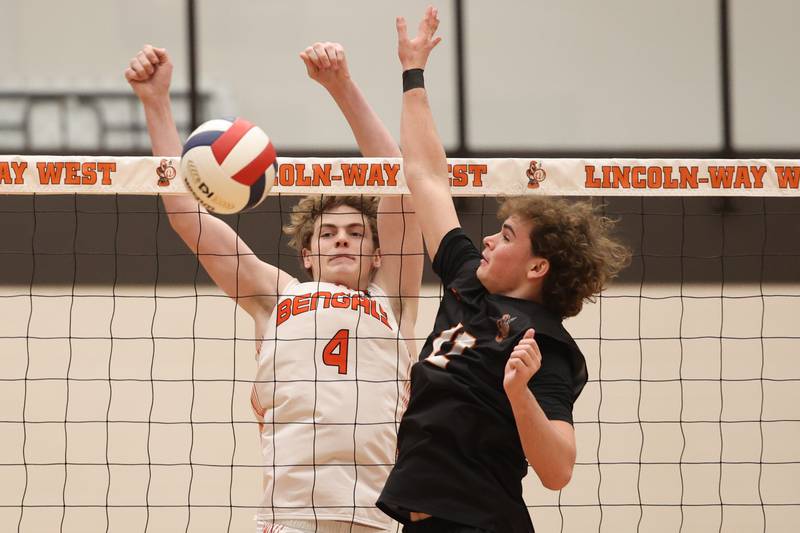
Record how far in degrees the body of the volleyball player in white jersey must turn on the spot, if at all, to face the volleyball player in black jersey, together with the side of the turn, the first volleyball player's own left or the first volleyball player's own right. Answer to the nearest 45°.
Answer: approximately 45° to the first volleyball player's own left

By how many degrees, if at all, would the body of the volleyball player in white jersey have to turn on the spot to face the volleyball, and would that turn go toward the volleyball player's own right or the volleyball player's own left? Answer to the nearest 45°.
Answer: approximately 45° to the volleyball player's own right

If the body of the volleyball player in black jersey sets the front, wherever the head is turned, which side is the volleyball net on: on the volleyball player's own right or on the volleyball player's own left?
on the volleyball player's own right

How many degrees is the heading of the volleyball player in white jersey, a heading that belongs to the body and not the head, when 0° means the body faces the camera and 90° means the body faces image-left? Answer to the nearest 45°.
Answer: approximately 0°

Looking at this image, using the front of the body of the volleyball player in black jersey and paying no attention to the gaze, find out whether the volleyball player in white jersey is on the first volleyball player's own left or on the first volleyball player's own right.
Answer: on the first volleyball player's own right

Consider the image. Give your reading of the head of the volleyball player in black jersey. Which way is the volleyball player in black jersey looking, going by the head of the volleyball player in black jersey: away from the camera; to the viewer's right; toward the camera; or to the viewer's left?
to the viewer's left
